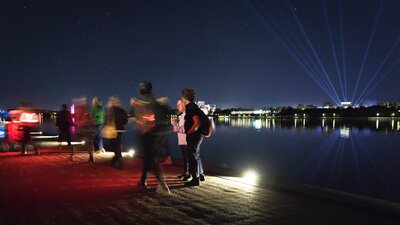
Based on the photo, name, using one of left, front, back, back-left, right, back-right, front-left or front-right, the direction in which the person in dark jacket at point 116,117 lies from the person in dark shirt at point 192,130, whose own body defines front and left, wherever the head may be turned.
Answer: front-right

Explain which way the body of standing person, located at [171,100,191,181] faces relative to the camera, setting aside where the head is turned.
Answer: to the viewer's left

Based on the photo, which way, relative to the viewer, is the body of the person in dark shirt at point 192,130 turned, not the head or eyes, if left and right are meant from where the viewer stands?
facing to the left of the viewer

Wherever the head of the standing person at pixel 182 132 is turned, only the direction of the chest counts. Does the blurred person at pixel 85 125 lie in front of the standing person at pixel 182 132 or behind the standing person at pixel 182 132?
in front
